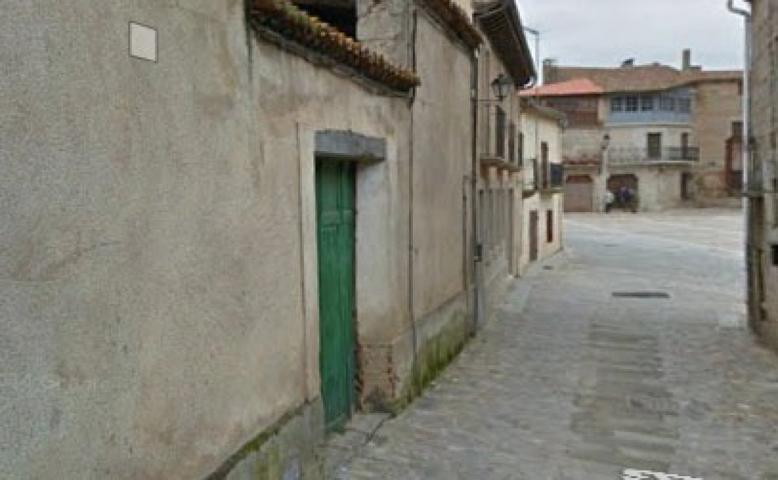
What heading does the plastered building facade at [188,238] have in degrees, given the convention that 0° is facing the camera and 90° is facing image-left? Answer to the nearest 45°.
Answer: approximately 315°

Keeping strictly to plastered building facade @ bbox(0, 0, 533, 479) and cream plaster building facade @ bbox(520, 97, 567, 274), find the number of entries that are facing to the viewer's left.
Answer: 0

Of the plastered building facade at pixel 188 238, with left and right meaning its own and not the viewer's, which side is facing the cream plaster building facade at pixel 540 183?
left

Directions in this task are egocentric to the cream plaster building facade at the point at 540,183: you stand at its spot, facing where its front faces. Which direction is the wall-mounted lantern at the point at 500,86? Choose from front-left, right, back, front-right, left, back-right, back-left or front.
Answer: right

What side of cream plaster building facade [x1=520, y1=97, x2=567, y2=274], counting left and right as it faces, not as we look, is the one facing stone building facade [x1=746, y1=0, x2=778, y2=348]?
right

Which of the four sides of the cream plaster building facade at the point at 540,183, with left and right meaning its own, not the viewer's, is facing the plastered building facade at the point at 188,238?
right

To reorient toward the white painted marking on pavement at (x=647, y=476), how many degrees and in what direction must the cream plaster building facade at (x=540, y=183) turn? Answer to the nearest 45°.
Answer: approximately 90° to its right

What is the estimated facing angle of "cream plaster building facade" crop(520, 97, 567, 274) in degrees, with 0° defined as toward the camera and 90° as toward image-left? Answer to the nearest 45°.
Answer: approximately 270°

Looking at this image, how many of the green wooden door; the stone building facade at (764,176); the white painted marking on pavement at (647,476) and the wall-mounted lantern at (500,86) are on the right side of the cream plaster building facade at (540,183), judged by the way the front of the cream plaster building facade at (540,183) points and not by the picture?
4
